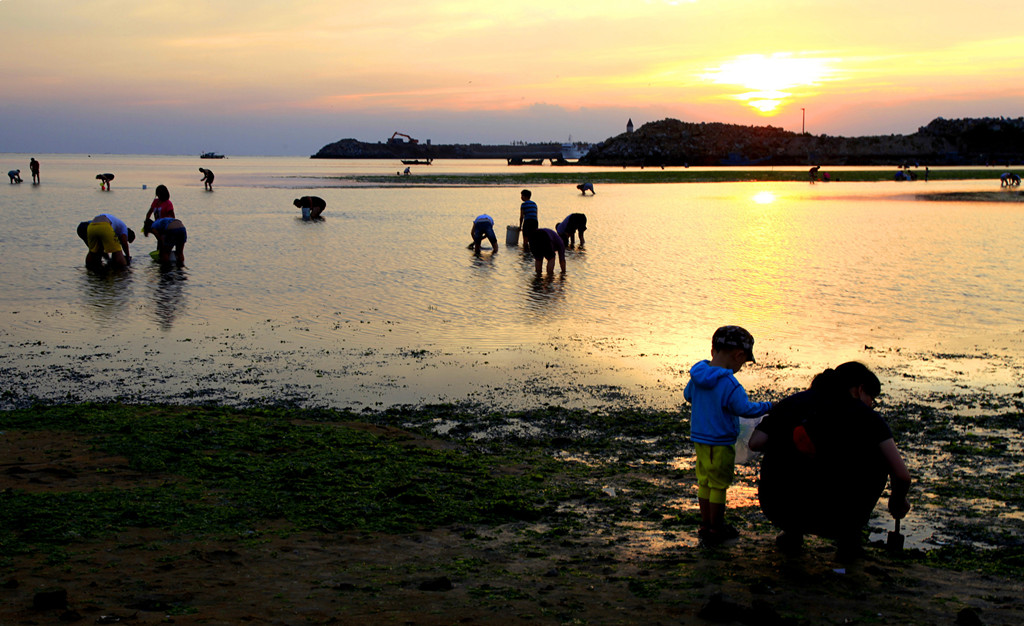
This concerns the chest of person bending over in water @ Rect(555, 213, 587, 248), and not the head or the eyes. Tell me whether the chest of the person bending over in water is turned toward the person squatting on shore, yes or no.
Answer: no

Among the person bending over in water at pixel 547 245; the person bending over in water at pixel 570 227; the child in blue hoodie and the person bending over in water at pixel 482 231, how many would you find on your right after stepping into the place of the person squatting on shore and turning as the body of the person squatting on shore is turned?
0

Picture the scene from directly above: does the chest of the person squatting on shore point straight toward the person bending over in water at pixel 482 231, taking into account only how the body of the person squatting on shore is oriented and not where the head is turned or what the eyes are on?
no

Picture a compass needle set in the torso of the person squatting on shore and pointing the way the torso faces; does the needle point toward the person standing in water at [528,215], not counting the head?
no

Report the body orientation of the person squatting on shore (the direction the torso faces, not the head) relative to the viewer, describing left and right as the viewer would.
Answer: facing away from the viewer and to the right of the viewer

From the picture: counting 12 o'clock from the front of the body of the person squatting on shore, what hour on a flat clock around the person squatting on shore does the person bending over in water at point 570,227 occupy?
The person bending over in water is roughly at 10 o'clock from the person squatting on shore.

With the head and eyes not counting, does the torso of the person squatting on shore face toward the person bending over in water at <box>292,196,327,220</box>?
no

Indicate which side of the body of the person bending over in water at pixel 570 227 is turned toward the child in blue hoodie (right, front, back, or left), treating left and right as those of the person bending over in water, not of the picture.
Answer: left

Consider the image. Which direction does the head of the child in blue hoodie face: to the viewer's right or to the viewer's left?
to the viewer's right

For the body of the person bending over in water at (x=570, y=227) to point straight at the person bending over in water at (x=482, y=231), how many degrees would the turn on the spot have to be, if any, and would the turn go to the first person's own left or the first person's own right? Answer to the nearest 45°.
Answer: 0° — they already face them

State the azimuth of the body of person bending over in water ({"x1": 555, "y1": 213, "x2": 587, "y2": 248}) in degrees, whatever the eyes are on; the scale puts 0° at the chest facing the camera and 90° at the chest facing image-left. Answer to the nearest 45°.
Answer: approximately 90°

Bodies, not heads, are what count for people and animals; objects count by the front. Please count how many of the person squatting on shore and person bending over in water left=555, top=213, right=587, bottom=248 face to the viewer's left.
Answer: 1

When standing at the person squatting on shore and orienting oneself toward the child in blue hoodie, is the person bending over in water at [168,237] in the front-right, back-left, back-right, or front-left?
front-right

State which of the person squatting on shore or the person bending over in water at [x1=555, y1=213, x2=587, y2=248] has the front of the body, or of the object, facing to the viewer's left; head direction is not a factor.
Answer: the person bending over in water

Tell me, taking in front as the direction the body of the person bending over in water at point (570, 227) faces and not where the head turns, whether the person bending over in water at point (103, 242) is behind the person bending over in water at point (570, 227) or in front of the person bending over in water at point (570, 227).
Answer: in front
